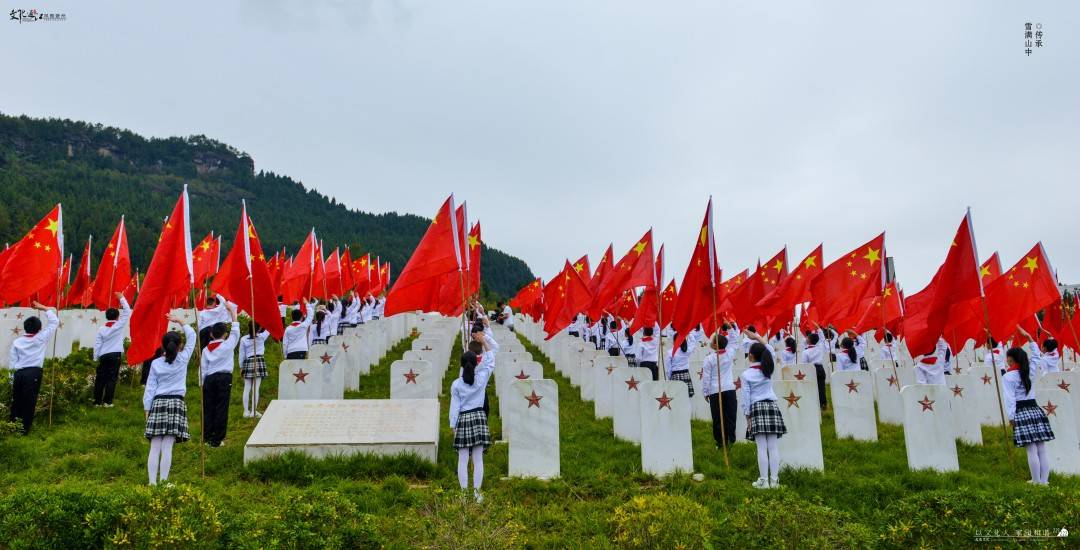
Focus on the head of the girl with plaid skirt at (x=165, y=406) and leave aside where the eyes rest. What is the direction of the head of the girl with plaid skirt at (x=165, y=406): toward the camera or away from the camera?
away from the camera

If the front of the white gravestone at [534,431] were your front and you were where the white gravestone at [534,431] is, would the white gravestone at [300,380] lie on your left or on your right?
on your right

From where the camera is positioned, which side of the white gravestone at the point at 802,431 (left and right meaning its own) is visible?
front

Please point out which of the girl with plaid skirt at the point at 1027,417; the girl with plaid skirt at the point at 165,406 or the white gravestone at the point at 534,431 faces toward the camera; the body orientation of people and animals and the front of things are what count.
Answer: the white gravestone

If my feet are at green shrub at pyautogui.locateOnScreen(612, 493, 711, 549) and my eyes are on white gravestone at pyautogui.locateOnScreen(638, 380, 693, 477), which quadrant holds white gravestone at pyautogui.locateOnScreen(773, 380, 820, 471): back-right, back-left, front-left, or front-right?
front-right

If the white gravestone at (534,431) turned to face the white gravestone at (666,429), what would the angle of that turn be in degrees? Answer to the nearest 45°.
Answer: approximately 90° to its left

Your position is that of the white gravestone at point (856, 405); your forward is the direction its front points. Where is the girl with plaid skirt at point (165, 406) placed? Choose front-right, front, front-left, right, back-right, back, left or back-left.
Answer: front-right

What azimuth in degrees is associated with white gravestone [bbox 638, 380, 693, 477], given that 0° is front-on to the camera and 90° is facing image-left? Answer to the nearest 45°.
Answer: approximately 0°

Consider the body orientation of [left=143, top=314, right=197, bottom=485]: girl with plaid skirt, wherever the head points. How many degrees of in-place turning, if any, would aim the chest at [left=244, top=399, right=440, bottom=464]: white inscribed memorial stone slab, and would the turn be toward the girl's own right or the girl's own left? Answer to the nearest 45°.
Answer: approximately 90° to the girl's own right

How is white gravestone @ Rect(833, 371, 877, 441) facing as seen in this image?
toward the camera

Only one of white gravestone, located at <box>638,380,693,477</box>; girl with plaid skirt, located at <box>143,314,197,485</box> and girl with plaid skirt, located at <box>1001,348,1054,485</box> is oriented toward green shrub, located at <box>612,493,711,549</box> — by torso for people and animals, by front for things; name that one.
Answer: the white gravestone

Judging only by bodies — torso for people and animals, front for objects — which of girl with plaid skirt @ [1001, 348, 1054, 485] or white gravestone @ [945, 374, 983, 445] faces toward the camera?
the white gravestone

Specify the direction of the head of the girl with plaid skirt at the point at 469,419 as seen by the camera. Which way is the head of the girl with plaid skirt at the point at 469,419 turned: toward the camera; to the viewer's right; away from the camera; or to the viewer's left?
away from the camera
